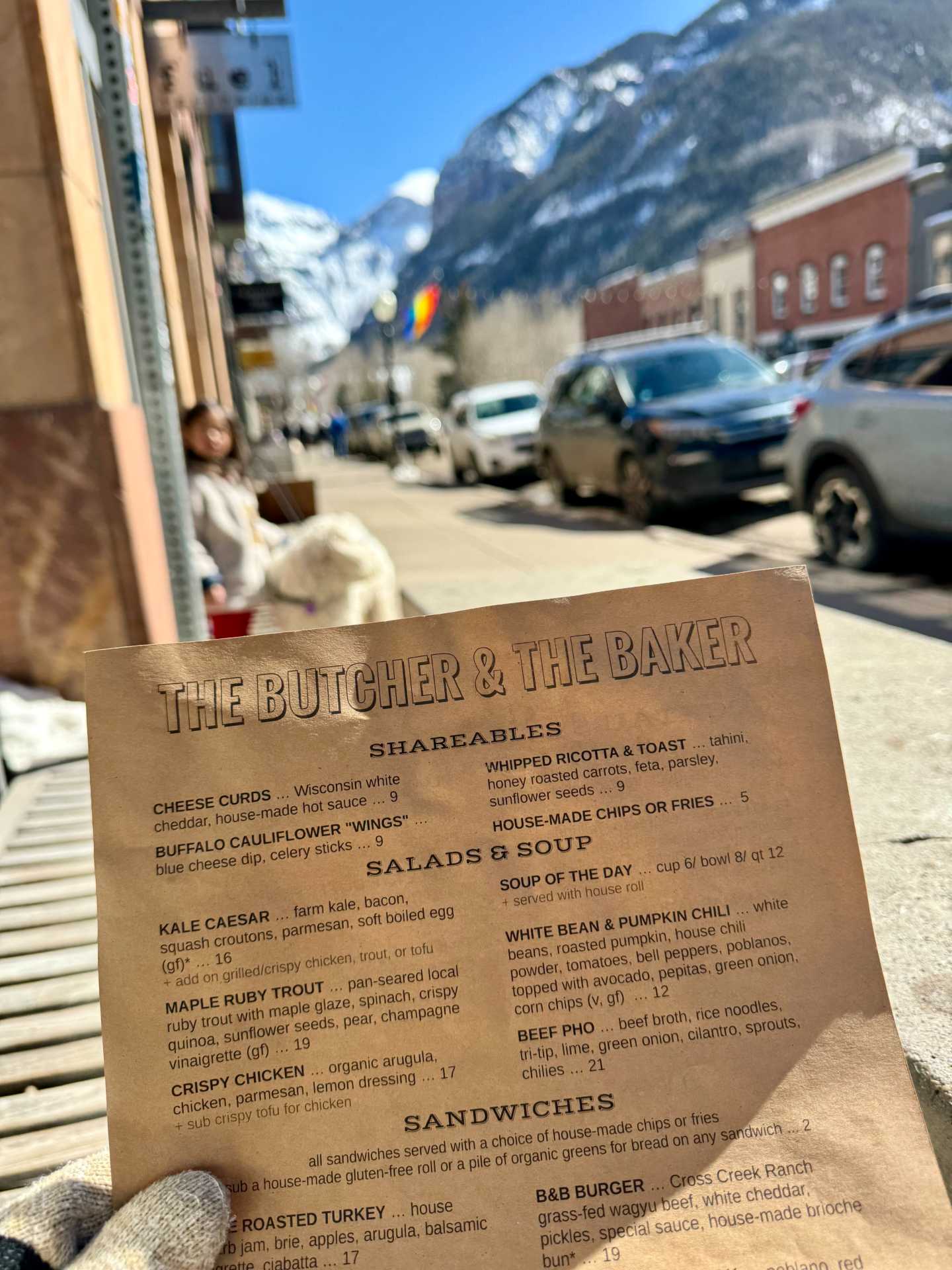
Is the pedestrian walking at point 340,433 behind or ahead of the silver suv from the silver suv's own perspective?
behind

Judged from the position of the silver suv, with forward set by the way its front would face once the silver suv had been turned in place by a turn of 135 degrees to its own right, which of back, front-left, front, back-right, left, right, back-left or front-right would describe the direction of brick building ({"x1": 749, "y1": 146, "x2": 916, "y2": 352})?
right

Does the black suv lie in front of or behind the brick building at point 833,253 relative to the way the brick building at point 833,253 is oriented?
in front

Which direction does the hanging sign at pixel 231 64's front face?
toward the camera

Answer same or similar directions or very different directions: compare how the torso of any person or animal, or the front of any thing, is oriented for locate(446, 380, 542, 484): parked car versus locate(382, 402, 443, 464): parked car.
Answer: same or similar directions

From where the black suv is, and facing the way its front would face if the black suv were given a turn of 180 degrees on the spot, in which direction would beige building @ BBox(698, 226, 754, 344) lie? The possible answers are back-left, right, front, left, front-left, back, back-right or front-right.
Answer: front-right

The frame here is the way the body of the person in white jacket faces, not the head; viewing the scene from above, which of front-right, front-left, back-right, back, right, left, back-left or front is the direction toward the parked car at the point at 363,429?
back-left

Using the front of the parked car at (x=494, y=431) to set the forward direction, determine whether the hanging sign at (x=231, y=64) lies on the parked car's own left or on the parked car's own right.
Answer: on the parked car's own right

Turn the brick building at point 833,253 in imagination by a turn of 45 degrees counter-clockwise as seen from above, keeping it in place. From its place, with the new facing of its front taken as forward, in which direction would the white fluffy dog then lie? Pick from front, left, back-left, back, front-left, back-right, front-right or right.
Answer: front

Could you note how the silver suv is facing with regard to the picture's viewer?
facing the viewer and to the right of the viewer

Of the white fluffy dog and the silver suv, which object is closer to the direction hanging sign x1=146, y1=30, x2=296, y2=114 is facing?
the white fluffy dog

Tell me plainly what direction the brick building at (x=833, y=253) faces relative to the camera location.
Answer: facing the viewer and to the left of the viewer

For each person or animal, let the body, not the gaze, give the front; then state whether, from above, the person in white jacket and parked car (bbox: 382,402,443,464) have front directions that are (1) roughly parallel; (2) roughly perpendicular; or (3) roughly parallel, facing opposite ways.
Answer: roughly parallel
